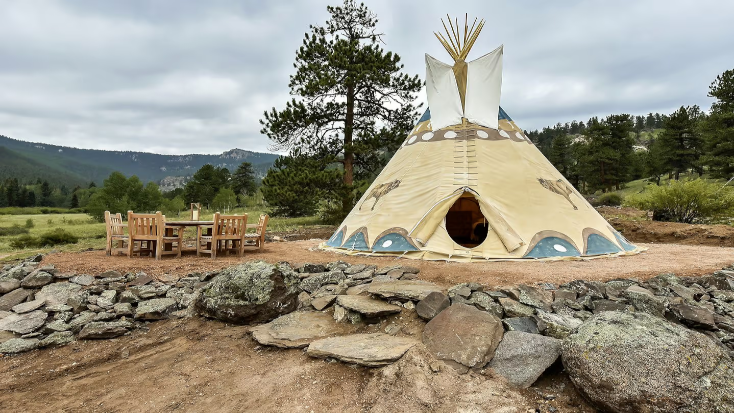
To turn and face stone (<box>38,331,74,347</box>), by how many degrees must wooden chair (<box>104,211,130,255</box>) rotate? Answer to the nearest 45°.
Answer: approximately 45° to its right

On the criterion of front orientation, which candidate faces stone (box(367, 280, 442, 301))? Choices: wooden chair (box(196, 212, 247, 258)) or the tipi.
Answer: the tipi

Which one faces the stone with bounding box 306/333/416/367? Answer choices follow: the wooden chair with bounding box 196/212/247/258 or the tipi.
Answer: the tipi

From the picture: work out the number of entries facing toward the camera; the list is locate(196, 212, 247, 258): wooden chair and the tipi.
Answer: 1

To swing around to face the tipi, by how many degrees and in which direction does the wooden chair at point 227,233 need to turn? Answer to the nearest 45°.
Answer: approximately 135° to its right

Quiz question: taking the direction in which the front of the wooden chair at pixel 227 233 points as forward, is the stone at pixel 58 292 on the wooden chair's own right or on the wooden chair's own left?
on the wooden chair's own left

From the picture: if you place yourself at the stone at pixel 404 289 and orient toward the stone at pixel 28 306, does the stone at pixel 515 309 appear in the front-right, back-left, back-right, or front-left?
back-left

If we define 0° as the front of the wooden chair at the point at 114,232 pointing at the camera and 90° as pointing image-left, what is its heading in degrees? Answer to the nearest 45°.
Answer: approximately 315°

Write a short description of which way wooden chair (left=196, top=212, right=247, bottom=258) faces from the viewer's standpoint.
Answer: facing away from the viewer and to the left of the viewer

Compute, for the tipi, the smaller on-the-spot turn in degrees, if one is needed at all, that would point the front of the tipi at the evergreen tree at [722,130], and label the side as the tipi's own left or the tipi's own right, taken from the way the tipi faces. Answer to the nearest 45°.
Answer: approximately 135° to the tipi's own left

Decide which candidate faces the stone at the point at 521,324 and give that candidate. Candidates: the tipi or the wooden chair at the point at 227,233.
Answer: the tipi

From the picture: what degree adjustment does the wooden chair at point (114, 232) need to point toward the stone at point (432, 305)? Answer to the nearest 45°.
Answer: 0° — it already faces it
